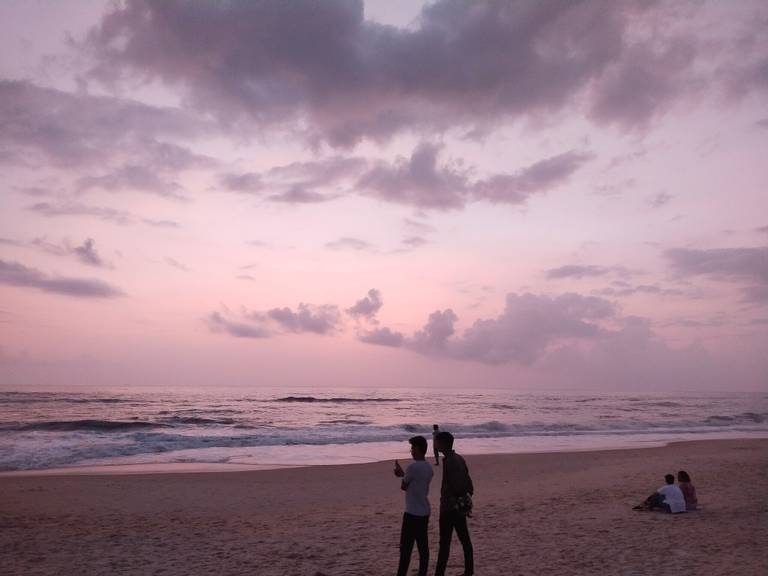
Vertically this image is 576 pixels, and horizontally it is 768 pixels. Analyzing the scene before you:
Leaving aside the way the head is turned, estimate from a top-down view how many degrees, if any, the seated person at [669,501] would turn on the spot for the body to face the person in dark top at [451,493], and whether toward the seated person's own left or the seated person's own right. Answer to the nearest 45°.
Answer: approximately 135° to the seated person's own left

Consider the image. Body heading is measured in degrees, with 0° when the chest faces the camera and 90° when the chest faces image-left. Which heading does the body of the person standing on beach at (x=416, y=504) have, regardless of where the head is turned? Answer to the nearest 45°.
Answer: approximately 135°

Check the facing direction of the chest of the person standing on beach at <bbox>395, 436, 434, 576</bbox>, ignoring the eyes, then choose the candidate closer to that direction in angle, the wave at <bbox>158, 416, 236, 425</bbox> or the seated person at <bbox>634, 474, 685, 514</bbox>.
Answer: the wave

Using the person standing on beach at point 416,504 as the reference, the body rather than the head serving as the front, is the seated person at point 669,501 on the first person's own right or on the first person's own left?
on the first person's own right

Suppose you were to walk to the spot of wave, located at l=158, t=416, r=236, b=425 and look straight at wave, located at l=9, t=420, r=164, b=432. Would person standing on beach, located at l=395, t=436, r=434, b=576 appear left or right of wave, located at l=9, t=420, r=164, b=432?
left

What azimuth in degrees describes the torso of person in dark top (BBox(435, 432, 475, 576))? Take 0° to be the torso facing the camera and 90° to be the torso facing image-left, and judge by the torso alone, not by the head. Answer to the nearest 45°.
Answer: approximately 90°

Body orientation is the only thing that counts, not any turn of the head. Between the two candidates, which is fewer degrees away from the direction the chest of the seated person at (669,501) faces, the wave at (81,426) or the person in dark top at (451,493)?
the wave

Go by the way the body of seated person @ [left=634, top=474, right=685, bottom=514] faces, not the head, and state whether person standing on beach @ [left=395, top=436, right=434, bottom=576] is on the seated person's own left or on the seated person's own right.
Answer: on the seated person's own left

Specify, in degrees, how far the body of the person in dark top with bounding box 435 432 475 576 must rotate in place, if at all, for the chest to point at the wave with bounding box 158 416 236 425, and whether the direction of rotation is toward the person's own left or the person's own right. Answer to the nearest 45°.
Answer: approximately 45° to the person's own right

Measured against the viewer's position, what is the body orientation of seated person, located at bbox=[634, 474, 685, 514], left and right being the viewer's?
facing away from the viewer and to the left of the viewer
